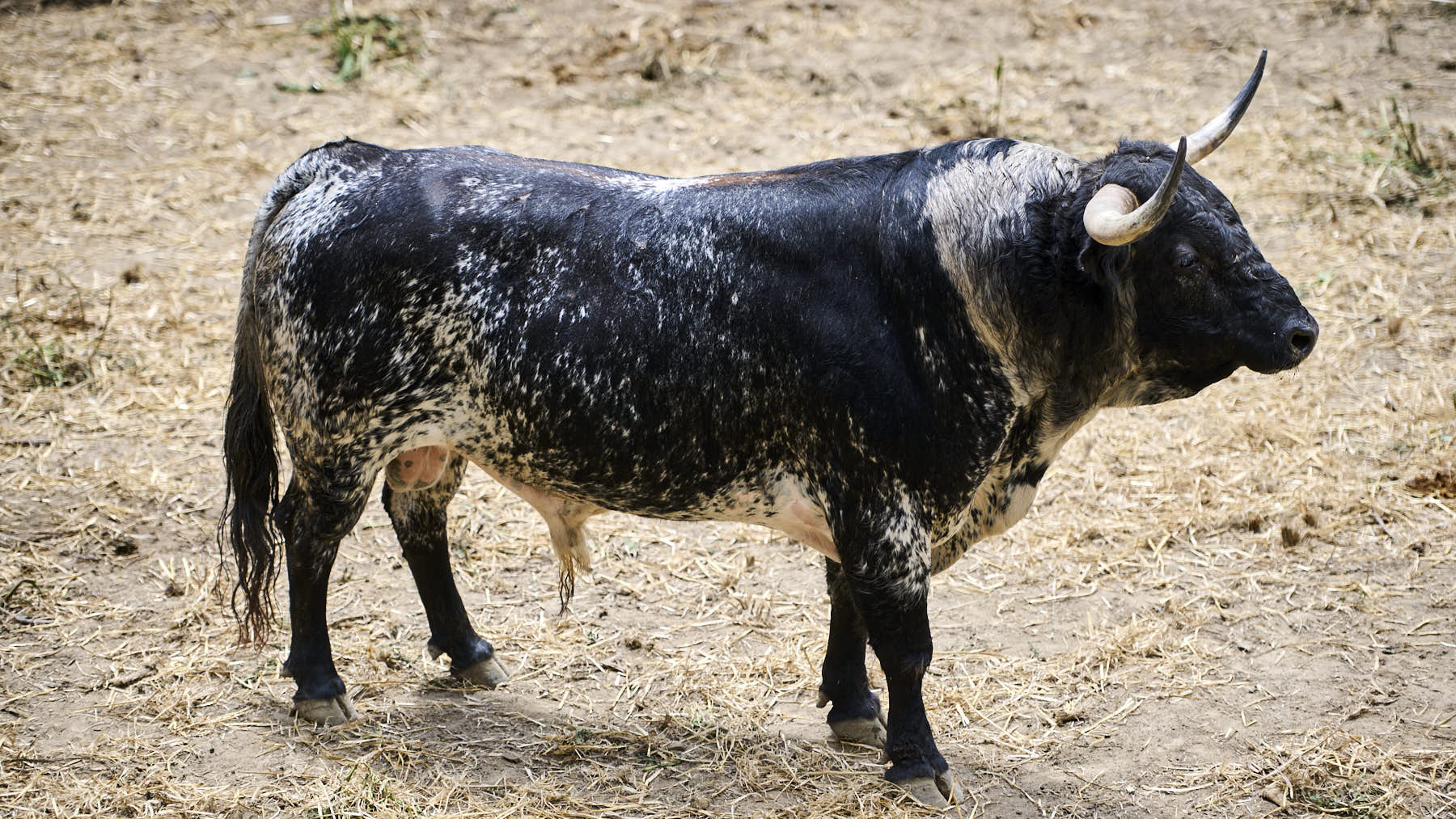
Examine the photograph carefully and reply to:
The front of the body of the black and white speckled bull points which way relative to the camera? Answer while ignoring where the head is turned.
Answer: to the viewer's right
